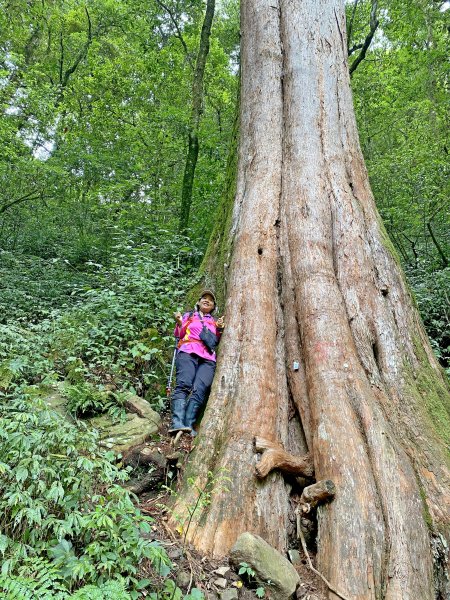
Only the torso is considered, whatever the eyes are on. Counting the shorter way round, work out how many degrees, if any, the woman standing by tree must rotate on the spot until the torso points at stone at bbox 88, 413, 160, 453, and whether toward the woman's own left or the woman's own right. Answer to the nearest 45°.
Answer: approximately 45° to the woman's own right

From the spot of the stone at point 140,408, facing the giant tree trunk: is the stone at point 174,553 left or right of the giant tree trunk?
right

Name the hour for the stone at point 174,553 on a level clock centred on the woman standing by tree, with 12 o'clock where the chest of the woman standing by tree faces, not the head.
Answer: The stone is roughly at 12 o'clock from the woman standing by tree.

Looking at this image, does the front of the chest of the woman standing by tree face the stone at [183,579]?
yes

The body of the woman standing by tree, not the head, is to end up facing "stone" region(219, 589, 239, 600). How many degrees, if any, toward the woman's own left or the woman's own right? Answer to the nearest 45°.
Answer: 0° — they already face it
